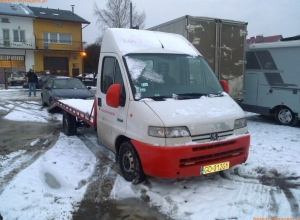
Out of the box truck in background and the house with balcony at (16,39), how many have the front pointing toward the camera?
1

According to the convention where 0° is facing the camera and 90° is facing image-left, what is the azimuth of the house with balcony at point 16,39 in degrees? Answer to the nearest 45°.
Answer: approximately 0°

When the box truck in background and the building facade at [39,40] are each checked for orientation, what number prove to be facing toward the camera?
1

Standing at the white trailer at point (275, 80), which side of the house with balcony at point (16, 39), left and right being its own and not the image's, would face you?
front

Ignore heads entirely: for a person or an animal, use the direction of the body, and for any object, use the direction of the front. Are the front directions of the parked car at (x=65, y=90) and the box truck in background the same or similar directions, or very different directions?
very different directions

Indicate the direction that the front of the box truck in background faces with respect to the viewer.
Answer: facing away from the viewer and to the left of the viewer

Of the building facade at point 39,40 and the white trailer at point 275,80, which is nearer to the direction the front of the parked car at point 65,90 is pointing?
the white trailer

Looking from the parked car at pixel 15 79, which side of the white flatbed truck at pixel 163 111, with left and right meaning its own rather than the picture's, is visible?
back

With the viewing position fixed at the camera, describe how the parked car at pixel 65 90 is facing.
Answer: facing the viewer and to the right of the viewer

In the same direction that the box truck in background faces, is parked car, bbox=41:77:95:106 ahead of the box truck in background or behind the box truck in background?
ahead
